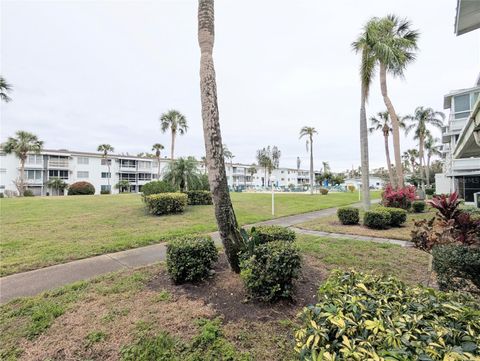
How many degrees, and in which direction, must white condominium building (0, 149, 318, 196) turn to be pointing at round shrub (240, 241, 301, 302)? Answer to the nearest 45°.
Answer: approximately 45° to its right

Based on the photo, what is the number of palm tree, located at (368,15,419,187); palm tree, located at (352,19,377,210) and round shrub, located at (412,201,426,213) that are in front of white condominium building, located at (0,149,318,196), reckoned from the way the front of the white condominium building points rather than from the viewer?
3

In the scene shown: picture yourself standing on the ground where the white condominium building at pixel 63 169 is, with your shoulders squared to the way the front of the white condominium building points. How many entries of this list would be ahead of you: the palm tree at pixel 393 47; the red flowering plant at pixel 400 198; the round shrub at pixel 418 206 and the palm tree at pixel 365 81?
4

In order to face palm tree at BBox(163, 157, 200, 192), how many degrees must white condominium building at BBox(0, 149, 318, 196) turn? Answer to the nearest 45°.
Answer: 0° — it already faces it

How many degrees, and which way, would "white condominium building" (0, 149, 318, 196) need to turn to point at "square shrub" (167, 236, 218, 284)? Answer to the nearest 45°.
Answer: approximately 45° to its right

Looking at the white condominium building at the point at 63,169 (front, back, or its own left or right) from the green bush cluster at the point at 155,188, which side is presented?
front

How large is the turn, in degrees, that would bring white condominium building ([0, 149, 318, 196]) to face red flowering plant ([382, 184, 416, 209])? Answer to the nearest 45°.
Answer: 0° — it already faces it

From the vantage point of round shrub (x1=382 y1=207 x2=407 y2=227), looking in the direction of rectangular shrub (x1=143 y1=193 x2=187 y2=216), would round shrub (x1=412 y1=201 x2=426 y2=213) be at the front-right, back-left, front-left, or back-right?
back-right

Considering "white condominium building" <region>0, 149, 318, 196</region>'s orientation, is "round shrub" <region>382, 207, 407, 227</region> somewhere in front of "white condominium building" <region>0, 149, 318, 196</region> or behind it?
in front

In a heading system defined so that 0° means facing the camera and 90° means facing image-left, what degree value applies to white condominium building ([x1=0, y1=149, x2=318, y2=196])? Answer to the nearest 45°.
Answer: approximately 315°

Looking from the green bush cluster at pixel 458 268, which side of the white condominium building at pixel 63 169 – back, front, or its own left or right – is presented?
front

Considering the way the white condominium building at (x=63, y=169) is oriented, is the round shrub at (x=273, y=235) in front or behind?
in front

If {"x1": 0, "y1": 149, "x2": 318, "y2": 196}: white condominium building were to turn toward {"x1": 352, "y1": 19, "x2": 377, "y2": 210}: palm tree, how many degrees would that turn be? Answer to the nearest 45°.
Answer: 0° — it already faces it
